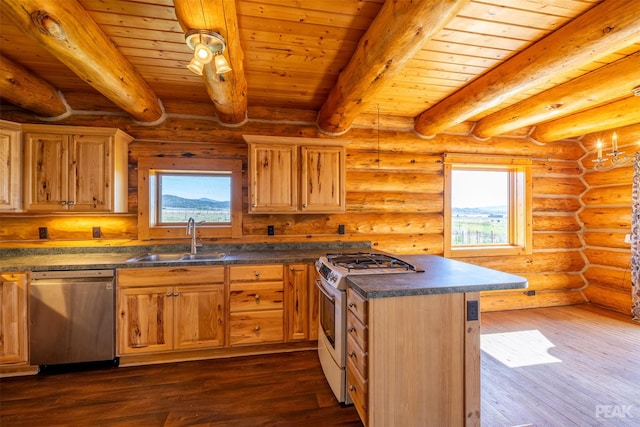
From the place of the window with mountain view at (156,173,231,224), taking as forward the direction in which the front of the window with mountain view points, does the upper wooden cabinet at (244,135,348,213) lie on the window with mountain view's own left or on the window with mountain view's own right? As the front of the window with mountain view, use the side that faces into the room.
on the window with mountain view's own left

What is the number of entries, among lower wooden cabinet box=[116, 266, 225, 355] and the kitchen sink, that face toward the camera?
2

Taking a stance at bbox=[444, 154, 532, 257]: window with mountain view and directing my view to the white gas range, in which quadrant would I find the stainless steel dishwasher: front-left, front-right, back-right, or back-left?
front-right

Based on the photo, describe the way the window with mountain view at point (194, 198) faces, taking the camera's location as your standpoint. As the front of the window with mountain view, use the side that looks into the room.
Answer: facing the viewer

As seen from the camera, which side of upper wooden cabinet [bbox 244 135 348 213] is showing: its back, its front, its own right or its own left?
front

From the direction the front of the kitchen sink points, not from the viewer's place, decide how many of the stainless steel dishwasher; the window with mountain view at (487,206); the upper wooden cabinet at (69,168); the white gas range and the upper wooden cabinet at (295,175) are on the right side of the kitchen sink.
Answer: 2

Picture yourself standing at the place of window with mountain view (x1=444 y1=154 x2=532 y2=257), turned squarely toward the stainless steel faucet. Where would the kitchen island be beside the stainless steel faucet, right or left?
left

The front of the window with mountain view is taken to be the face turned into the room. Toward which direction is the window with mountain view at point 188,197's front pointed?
toward the camera

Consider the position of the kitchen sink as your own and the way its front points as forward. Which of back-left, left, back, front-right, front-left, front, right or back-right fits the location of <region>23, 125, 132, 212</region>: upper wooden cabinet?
right

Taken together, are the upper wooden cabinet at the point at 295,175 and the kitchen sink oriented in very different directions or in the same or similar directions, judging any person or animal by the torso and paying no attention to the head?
same or similar directions
